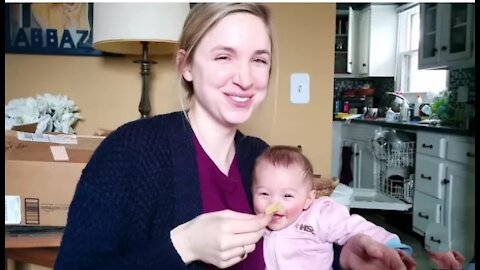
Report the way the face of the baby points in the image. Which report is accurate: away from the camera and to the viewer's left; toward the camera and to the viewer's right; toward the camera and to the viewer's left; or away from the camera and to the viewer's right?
toward the camera and to the viewer's left

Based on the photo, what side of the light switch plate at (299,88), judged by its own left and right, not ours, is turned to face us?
front

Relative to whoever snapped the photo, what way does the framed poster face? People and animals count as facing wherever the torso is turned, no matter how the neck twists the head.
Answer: facing the viewer

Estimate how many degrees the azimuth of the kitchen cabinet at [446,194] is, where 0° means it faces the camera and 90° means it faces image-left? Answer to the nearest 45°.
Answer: approximately 45°
